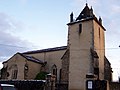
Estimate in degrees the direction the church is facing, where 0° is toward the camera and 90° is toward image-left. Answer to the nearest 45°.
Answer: approximately 315°
